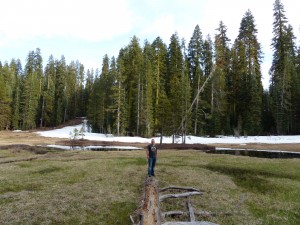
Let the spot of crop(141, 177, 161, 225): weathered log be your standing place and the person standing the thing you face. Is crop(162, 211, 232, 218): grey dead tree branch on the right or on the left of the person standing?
right

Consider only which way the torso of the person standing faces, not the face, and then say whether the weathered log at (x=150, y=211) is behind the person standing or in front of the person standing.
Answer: in front

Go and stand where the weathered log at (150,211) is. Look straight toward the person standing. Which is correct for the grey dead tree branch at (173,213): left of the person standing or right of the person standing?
right

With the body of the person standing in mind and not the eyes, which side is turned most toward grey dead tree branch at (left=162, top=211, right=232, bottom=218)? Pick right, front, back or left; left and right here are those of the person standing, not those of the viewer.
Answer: front

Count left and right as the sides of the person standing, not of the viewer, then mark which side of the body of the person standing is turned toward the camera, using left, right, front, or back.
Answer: front

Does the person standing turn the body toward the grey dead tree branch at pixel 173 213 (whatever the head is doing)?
yes
